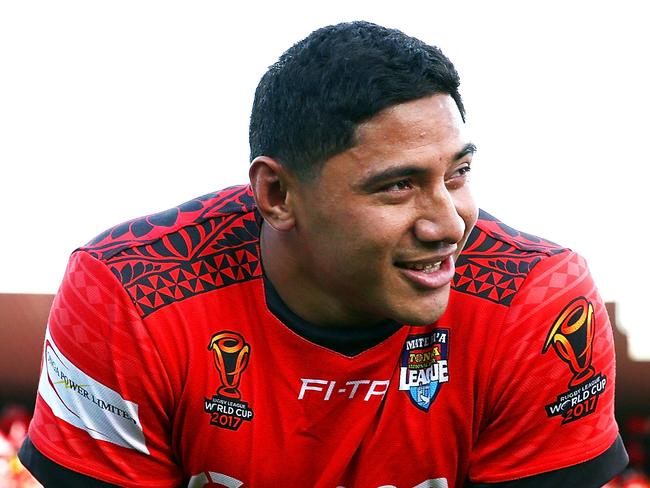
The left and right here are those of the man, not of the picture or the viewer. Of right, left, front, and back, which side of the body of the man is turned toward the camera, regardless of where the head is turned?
front

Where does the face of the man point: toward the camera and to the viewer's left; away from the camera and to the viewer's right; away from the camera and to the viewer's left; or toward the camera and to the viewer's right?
toward the camera and to the viewer's right
